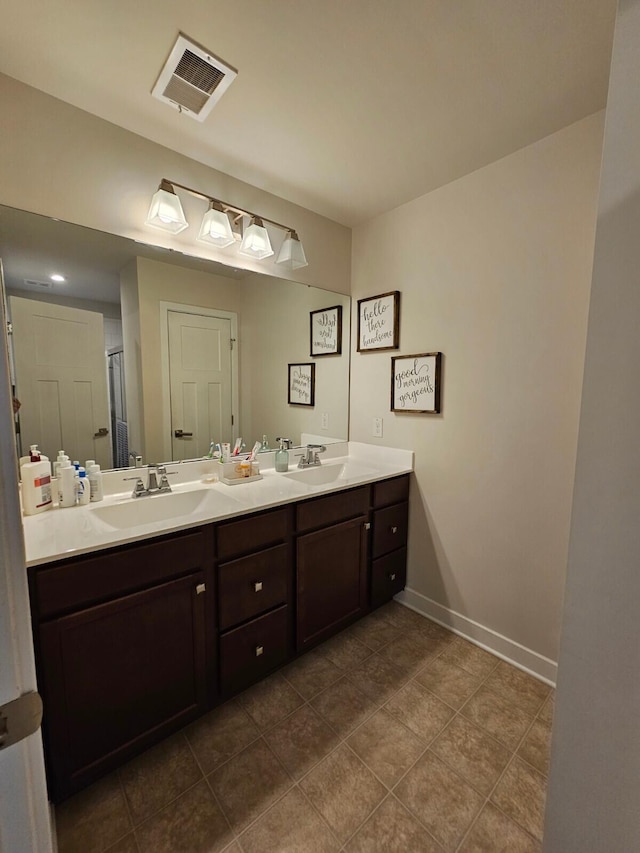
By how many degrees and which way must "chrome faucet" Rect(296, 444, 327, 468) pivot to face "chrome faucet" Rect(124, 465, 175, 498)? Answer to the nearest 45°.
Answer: approximately 90° to its right

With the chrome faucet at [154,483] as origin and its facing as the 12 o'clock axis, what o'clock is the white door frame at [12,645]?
The white door frame is roughly at 2 o'clock from the chrome faucet.

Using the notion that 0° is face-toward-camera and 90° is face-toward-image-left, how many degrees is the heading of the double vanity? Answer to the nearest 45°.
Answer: approximately 315°

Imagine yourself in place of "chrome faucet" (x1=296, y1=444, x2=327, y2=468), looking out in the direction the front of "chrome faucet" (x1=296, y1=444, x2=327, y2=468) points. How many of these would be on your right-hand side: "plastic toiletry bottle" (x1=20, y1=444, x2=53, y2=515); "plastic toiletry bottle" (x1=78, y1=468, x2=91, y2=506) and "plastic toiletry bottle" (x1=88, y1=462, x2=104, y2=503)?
3

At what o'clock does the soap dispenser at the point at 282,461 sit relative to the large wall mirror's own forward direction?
The soap dispenser is roughly at 10 o'clock from the large wall mirror.

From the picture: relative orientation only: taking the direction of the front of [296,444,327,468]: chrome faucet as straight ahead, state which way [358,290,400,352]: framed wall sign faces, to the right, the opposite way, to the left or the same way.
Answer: to the right

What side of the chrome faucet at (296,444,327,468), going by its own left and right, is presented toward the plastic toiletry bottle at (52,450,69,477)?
right

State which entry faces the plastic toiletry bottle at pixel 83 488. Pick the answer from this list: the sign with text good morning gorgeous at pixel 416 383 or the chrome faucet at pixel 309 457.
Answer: the sign with text good morning gorgeous
